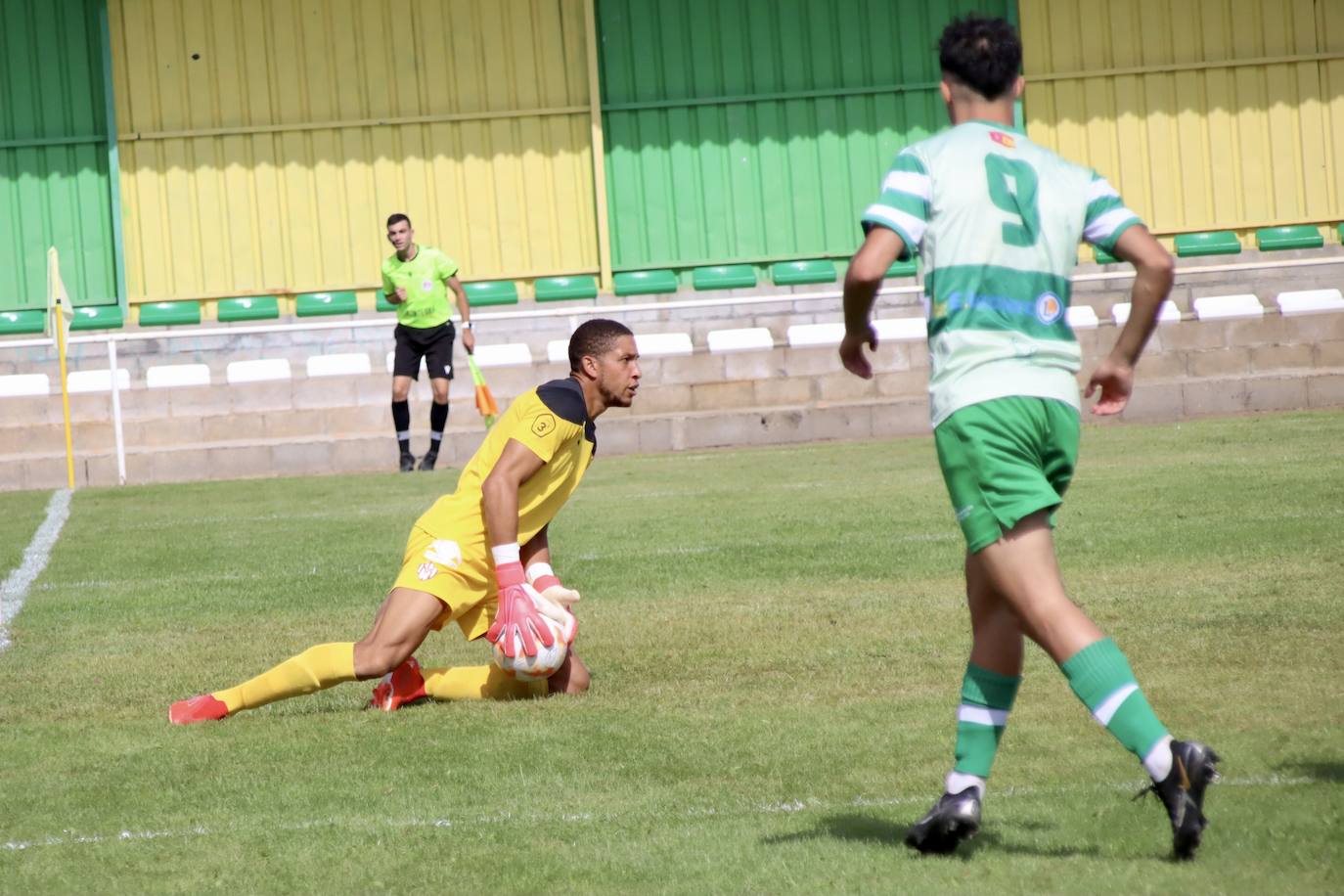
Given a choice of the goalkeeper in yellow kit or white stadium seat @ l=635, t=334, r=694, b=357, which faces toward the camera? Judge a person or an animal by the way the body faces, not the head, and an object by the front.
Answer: the white stadium seat

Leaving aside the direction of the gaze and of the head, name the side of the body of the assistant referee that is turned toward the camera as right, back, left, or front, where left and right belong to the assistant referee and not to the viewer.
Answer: front

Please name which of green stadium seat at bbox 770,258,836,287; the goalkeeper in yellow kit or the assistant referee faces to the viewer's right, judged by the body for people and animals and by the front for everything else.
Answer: the goalkeeper in yellow kit

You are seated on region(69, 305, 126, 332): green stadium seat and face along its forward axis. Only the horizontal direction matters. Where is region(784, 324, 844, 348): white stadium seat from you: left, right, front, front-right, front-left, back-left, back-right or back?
front-left

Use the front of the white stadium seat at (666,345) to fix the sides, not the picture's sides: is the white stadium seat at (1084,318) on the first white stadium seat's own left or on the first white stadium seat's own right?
on the first white stadium seat's own left

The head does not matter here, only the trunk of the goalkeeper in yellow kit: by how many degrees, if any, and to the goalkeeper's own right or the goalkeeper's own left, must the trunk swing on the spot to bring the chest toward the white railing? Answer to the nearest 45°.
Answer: approximately 90° to the goalkeeper's own left

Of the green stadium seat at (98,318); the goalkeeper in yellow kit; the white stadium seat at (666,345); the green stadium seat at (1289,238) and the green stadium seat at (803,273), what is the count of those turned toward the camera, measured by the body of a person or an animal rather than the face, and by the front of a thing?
4

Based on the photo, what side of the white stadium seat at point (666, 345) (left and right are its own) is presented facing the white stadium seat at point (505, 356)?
right

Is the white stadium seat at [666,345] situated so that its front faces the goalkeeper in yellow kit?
yes

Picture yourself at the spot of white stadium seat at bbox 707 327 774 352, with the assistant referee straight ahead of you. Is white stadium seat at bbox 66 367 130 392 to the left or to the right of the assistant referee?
right

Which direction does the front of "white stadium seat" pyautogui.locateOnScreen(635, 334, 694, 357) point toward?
toward the camera

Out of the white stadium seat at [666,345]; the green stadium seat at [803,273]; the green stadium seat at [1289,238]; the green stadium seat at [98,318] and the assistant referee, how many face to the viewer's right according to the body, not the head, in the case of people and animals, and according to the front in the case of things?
0

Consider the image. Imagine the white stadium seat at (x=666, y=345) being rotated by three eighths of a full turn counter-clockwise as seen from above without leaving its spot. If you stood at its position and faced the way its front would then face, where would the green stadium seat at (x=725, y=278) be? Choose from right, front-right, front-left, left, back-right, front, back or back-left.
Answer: front-left

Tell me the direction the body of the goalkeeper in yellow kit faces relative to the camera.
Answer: to the viewer's right

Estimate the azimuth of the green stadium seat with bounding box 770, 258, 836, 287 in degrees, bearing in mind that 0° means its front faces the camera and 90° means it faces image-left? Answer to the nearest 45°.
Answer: approximately 0°

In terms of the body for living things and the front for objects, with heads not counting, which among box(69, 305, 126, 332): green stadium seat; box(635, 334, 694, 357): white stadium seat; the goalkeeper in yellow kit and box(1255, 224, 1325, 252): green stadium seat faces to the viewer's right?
the goalkeeper in yellow kit

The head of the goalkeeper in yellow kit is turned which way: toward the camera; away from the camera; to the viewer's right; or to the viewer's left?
to the viewer's right

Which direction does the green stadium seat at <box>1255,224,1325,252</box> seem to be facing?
toward the camera
